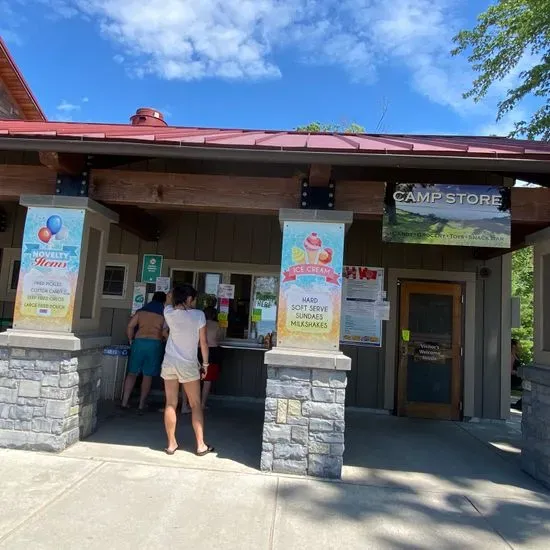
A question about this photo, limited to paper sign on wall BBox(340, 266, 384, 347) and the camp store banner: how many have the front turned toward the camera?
2

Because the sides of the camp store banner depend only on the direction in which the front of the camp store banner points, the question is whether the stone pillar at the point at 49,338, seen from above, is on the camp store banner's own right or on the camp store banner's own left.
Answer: on the camp store banner's own right

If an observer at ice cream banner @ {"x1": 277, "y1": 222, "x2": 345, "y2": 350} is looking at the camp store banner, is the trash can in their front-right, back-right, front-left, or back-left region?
back-left

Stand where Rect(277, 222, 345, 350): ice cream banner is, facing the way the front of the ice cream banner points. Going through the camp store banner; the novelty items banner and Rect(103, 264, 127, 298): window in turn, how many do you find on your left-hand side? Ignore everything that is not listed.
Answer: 1

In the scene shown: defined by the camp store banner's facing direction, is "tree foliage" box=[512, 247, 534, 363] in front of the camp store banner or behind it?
behind

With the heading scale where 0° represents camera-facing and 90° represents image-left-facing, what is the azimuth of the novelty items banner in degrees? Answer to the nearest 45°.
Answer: approximately 0°

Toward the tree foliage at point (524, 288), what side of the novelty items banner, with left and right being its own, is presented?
left

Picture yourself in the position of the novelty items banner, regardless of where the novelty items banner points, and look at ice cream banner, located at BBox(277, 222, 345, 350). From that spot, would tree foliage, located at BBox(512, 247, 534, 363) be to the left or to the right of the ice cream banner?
left
